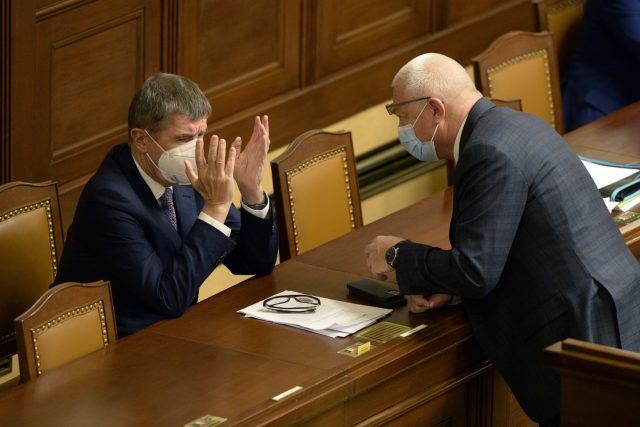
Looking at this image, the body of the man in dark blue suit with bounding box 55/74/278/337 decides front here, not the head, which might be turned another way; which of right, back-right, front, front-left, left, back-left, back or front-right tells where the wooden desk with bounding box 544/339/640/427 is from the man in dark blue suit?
front

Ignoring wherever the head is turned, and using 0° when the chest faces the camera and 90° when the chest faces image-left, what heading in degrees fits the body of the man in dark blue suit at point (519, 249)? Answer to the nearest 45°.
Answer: approximately 90°

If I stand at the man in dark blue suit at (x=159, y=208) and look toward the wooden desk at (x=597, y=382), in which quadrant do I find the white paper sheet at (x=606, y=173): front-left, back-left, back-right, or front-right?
front-left

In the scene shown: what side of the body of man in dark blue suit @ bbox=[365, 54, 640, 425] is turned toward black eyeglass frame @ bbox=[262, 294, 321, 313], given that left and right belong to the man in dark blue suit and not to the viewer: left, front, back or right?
front

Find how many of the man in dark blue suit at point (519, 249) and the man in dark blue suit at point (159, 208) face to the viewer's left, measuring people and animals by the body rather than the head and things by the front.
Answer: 1

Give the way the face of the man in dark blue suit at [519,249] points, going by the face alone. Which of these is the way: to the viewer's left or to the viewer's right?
to the viewer's left

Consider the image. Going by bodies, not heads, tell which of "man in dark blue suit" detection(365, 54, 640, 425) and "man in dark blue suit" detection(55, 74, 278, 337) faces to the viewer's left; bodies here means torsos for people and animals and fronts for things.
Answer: "man in dark blue suit" detection(365, 54, 640, 425)

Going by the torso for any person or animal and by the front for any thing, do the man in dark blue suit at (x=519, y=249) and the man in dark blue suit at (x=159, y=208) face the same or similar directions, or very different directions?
very different directions

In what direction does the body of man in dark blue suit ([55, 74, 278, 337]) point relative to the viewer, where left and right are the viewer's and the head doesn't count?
facing the viewer and to the right of the viewer

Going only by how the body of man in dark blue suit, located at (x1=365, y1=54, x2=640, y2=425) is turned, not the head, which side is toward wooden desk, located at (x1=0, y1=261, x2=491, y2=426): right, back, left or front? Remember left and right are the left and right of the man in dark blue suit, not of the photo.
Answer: front

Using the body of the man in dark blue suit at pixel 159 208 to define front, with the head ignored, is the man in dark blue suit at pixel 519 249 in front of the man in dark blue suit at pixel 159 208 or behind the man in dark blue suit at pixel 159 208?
in front

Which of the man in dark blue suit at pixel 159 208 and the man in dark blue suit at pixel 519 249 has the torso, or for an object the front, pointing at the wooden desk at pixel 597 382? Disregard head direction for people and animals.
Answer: the man in dark blue suit at pixel 159 208

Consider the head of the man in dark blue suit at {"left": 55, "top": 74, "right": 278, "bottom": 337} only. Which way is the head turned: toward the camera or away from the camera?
toward the camera

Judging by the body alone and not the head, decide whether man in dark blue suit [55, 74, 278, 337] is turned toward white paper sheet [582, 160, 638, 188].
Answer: no

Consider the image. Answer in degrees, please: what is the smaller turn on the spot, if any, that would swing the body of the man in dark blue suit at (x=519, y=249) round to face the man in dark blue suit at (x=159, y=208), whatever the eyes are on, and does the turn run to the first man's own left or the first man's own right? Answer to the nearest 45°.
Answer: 0° — they already face them

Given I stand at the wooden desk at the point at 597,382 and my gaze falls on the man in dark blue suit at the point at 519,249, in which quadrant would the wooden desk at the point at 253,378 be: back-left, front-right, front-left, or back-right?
front-left

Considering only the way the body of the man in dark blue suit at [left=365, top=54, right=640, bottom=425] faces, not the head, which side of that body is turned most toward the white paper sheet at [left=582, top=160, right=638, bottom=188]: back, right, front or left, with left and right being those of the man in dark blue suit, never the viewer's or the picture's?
right
